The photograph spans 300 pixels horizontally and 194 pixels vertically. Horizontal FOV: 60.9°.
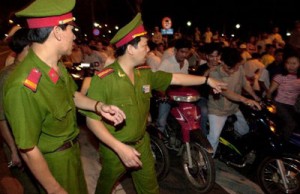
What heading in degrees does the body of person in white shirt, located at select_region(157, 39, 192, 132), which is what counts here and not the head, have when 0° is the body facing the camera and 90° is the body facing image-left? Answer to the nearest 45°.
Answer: approximately 315°

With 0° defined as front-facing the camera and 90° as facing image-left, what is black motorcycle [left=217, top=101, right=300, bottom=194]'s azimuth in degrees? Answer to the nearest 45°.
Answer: approximately 315°

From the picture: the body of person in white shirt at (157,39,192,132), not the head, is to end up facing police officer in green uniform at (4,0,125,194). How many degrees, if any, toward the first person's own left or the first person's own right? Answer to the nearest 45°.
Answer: approximately 45° to the first person's own right

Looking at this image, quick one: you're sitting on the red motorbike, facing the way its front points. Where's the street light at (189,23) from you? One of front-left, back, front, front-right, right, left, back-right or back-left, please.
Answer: back-left

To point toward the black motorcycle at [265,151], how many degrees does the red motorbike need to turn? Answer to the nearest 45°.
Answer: approximately 45° to its left

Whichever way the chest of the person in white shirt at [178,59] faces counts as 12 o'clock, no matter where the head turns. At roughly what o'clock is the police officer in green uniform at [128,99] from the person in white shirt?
The police officer in green uniform is roughly at 2 o'clock from the person in white shirt.

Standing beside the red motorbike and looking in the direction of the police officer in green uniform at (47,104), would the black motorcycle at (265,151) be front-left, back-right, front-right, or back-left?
back-left

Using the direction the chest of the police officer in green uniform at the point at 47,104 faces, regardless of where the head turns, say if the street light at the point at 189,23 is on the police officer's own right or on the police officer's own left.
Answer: on the police officer's own left

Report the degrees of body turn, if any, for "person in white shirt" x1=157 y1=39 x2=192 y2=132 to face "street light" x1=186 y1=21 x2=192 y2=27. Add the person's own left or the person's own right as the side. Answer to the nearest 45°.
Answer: approximately 135° to the person's own left

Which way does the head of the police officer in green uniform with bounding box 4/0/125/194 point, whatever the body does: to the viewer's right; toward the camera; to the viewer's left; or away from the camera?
to the viewer's right

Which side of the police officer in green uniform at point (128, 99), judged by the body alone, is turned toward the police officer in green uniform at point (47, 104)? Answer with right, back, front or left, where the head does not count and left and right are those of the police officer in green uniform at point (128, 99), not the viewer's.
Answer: right

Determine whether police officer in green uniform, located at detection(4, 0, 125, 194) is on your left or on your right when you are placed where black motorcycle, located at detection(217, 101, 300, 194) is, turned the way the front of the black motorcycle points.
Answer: on your right

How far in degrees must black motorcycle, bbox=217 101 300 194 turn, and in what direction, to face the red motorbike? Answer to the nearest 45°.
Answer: approximately 135° to its right

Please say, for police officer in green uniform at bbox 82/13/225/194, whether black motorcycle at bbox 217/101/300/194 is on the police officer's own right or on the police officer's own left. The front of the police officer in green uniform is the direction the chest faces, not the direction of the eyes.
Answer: on the police officer's own left

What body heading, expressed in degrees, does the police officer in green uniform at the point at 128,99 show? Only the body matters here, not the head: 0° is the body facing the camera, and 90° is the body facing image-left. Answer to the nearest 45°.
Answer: approximately 315°
